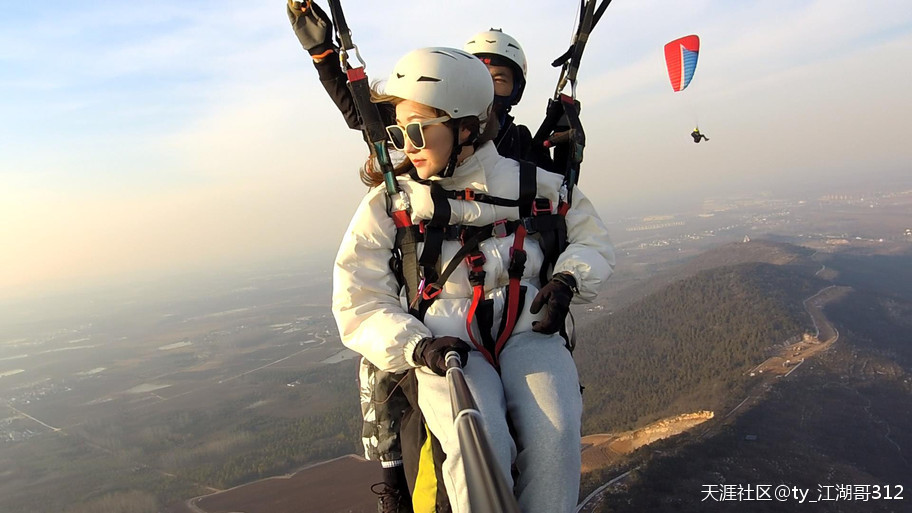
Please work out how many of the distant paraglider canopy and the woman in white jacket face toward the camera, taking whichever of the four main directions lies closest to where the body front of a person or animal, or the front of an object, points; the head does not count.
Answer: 1

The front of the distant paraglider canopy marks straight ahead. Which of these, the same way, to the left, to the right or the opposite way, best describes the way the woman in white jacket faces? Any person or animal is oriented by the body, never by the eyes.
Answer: to the right

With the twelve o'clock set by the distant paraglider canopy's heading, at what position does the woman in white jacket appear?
The woman in white jacket is roughly at 3 o'clock from the distant paraglider canopy.

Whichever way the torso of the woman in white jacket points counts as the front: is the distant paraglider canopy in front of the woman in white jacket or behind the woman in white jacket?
behind

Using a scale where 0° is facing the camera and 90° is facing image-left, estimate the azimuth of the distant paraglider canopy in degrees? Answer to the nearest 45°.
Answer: approximately 270°

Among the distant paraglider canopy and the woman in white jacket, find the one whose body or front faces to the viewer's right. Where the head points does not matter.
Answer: the distant paraglider canopy

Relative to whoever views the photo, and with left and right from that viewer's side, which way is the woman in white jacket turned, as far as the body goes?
facing the viewer
